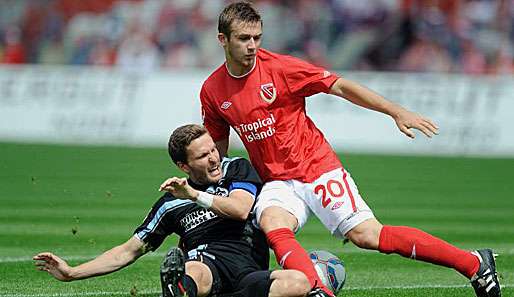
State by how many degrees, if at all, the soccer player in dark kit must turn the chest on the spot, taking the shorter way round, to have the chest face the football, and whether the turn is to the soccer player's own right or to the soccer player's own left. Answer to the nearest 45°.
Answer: approximately 90° to the soccer player's own left

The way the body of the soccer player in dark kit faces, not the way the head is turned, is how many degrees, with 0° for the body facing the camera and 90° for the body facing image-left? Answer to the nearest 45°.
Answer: approximately 0°

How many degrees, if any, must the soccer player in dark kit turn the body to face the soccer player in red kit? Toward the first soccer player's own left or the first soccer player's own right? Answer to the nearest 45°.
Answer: approximately 135° to the first soccer player's own left
